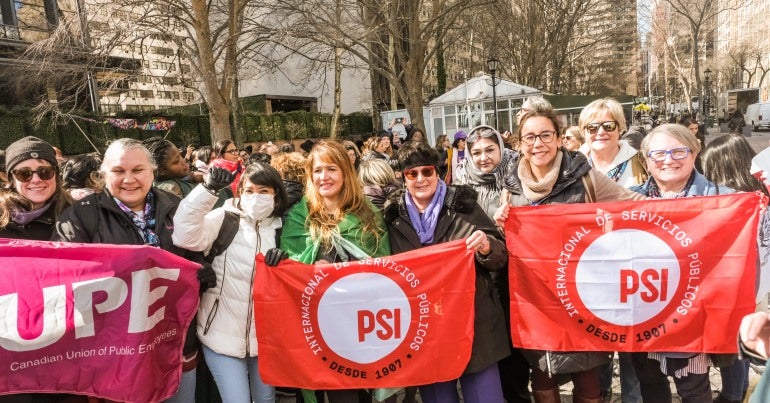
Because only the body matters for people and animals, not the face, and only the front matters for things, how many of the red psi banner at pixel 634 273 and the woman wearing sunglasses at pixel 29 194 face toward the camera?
2

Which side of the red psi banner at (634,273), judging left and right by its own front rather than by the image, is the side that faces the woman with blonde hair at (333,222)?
right

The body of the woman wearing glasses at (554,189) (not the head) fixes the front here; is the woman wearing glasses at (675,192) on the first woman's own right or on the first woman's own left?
on the first woman's own left

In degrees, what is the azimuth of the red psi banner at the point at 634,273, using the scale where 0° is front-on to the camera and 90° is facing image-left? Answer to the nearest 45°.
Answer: approximately 0°

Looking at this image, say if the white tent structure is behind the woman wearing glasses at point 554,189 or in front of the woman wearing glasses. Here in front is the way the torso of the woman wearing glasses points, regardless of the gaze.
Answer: behind

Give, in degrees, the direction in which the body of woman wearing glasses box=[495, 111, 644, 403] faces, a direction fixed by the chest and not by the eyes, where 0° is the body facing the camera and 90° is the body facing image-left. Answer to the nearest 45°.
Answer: approximately 0°

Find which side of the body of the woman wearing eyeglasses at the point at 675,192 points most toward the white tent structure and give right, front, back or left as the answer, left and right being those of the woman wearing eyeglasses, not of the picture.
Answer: back
